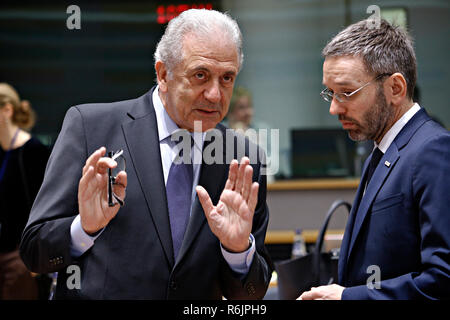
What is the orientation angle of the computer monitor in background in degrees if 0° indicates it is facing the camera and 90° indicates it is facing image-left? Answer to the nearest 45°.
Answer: approximately 0°

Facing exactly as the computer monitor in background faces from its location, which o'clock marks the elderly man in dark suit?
The elderly man in dark suit is roughly at 12 o'clock from the computer monitor in background.

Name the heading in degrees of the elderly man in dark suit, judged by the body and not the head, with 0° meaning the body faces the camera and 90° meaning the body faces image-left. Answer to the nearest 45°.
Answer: approximately 315°

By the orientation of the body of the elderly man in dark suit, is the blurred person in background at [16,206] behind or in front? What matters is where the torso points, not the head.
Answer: behind
